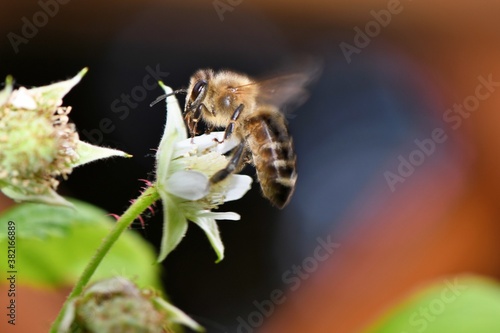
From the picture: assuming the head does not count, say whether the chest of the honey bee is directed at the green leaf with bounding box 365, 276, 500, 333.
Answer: no

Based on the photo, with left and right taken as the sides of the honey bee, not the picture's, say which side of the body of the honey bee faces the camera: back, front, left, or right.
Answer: left
